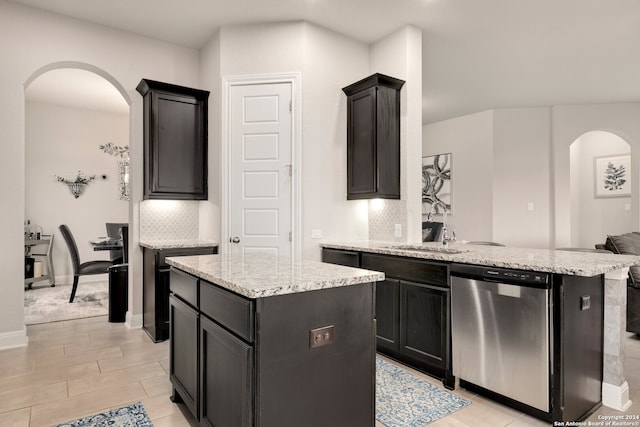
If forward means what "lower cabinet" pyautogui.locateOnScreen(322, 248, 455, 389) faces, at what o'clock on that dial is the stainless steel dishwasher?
The stainless steel dishwasher is roughly at 9 o'clock from the lower cabinet.

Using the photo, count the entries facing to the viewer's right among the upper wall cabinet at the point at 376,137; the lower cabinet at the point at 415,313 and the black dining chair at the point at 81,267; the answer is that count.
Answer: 1

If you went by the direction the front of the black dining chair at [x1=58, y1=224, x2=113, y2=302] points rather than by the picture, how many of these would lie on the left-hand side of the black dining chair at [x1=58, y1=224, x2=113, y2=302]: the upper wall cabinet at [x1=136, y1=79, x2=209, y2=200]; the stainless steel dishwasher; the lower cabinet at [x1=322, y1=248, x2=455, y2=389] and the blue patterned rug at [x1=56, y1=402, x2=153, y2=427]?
0

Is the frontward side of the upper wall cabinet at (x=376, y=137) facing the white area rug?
no

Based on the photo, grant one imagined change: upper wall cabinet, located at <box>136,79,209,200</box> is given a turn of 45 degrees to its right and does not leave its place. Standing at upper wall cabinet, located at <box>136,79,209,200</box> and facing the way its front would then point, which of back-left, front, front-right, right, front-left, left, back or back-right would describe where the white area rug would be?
back-right

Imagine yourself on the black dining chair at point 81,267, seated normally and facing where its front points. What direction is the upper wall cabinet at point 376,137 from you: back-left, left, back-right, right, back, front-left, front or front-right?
front-right

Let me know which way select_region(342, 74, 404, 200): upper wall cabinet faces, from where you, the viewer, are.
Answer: facing the viewer and to the left of the viewer

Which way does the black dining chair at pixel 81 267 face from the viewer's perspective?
to the viewer's right

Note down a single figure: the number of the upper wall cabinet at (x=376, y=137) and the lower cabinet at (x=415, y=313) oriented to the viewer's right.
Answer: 0

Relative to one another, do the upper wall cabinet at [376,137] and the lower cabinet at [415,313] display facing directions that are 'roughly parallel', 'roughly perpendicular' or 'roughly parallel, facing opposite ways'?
roughly parallel

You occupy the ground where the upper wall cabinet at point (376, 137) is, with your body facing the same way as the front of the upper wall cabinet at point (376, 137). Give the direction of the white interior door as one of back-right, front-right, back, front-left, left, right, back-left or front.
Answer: front-right

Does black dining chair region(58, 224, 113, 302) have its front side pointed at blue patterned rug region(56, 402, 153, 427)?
no

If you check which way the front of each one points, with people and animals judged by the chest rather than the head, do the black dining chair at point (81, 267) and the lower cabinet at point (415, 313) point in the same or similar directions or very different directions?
very different directions

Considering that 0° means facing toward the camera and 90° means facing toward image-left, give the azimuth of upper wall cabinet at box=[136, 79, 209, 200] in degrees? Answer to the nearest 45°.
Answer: approximately 315°

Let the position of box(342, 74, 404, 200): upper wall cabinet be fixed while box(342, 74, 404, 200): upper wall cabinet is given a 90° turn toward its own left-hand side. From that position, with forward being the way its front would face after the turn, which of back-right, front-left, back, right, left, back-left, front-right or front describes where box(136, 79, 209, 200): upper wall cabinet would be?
back-right

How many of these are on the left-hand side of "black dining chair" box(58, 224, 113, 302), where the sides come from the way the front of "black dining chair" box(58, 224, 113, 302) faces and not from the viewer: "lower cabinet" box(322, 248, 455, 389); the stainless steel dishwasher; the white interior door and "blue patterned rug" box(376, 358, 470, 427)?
0

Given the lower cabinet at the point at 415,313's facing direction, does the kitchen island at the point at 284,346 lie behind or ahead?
ahead
